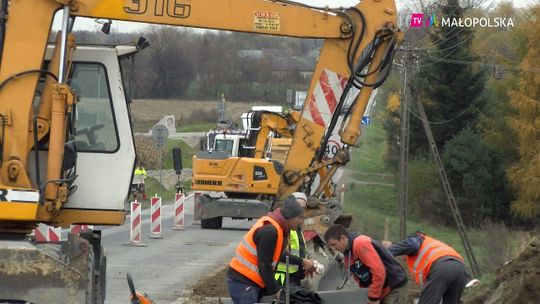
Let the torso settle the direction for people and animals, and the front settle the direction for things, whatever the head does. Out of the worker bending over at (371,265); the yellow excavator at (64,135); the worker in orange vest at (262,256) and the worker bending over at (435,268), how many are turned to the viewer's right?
2

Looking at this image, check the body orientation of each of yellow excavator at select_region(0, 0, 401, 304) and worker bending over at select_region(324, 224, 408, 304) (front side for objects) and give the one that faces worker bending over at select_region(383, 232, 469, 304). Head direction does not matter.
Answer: the yellow excavator

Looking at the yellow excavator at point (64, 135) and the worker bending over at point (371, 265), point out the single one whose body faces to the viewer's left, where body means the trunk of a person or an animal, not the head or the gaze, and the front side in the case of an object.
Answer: the worker bending over

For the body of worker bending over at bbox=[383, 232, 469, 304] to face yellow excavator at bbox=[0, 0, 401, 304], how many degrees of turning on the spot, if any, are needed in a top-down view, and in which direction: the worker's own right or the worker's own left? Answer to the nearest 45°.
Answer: approximately 45° to the worker's own left

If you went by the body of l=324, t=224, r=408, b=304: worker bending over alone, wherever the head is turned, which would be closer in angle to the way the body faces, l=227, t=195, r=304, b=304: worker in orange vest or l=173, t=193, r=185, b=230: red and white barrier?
the worker in orange vest

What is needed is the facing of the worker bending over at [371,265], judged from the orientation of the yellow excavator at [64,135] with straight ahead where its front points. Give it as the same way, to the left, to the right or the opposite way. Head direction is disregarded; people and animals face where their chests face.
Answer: the opposite way

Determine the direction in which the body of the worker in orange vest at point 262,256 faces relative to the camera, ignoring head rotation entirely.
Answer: to the viewer's right

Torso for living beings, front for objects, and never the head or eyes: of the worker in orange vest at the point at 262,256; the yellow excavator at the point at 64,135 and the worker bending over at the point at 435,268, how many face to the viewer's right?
2

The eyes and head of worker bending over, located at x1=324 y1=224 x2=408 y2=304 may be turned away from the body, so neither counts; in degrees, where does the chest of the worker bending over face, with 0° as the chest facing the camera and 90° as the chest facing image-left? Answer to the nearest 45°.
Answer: approximately 90°

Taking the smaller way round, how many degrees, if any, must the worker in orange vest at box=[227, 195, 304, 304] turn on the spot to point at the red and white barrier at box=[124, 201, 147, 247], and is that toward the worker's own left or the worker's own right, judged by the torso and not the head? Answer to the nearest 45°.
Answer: approximately 90° to the worker's own left
